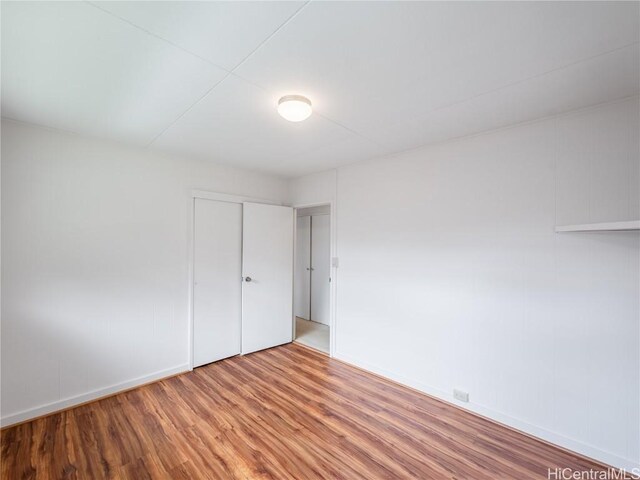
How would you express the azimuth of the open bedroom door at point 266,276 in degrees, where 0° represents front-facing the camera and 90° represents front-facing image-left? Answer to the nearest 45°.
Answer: approximately 315°

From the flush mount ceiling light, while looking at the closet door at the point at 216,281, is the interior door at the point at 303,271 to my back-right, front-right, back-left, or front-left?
front-right

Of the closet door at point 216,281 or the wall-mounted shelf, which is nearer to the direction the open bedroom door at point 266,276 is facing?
the wall-mounted shelf

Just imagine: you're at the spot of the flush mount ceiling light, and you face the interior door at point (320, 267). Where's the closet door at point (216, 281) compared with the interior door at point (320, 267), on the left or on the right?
left

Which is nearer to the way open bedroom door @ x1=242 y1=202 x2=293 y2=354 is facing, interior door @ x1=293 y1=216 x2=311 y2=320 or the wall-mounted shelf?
the wall-mounted shelf

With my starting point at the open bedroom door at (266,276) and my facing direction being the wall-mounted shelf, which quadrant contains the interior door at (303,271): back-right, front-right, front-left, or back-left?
back-left

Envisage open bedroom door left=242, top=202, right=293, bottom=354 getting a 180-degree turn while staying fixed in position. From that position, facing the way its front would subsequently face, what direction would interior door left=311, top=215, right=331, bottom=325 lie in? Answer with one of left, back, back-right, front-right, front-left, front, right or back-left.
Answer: right

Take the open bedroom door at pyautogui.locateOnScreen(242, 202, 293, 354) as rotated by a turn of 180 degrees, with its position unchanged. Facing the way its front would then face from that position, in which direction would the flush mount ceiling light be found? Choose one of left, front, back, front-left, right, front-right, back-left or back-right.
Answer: back-left

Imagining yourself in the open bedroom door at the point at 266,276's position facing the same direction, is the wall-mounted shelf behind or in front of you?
in front

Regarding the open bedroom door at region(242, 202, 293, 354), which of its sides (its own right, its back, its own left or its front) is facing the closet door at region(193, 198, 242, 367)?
right
